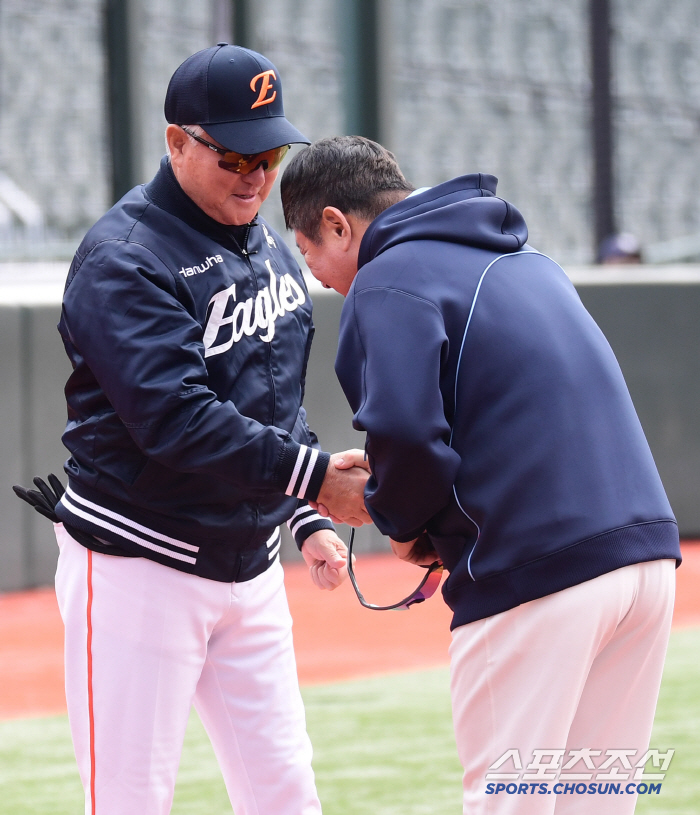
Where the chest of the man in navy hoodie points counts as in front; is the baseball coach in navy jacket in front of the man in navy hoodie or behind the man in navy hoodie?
in front

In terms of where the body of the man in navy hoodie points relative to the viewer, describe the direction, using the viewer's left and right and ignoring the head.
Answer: facing away from the viewer and to the left of the viewer

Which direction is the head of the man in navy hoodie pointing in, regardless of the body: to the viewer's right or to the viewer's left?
to the viewer's left

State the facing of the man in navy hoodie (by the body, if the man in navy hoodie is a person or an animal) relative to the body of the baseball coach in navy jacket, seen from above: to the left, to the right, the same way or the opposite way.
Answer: the opposite way

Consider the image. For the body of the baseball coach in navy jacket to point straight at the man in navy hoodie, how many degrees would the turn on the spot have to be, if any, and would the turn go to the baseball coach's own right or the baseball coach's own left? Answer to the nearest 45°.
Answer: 0° — they already face them
